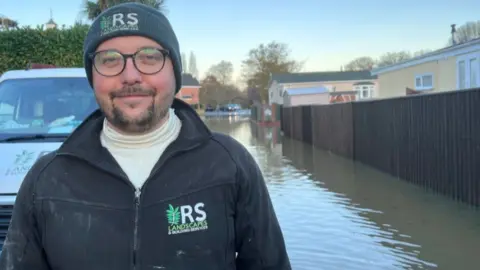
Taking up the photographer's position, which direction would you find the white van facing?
facing the viewer

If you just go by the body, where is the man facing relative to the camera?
toward the camera

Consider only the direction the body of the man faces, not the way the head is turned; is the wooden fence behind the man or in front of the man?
behind

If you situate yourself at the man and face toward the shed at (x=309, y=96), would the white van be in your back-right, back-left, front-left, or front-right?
front-left

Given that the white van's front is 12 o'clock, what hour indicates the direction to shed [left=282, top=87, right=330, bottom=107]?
The shed is roughly at 7 o'clock from the white van.

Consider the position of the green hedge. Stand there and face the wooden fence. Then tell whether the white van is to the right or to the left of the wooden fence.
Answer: right

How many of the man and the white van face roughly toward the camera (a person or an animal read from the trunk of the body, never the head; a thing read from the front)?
2

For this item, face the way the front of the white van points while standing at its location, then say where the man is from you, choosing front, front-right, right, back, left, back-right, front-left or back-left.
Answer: front

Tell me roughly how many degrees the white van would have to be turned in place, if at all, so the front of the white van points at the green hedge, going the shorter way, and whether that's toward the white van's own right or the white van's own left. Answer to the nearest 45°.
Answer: approximately 180°

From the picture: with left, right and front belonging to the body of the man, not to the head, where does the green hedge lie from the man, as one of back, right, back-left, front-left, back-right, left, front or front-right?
back

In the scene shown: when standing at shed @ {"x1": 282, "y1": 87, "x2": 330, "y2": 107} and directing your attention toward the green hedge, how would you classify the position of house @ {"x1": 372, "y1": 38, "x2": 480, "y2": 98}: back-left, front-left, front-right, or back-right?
front-left

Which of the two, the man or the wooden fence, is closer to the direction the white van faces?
the man

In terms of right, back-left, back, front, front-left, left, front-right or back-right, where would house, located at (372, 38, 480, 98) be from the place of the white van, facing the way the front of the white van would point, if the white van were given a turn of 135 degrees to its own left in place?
front
